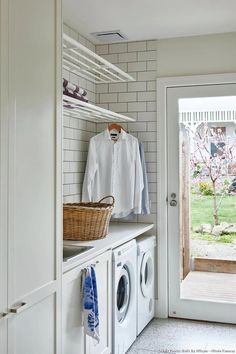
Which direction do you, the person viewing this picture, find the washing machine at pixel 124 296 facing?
facing to the right of the viewer

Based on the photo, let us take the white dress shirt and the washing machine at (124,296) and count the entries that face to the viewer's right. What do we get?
1

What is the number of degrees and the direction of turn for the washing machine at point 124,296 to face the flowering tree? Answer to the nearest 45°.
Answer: approximately 45° to its left

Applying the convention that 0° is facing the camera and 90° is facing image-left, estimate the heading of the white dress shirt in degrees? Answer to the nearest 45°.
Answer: approximately 0°

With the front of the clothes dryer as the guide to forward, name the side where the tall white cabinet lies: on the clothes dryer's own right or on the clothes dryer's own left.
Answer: on the clothes dryer's own right

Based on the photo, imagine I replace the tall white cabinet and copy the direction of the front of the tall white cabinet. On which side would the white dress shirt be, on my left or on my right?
on my left

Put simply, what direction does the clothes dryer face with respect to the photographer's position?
facing to the right of the viewer

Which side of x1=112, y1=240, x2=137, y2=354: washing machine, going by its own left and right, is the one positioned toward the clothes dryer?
left

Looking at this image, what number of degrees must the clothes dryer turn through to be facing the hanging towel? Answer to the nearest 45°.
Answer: approximately 90° to its right
